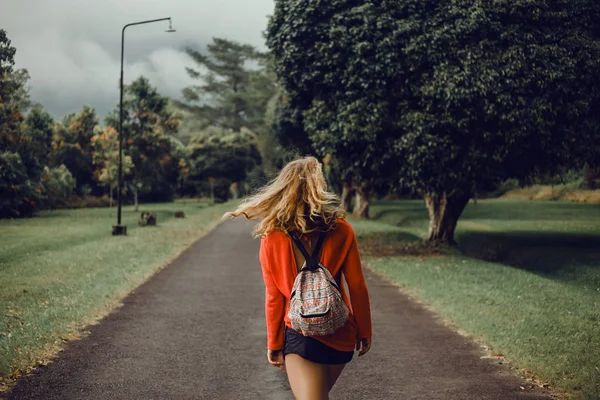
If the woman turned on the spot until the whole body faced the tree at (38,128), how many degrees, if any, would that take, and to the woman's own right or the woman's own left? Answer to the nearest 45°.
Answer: approximately 45° to the woman's own left

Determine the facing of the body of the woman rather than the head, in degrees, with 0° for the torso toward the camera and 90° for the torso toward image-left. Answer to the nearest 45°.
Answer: approximately 180°

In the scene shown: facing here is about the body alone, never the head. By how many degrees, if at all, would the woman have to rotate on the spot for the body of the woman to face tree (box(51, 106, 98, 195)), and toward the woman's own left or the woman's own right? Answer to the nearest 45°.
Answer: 0° — they already face it

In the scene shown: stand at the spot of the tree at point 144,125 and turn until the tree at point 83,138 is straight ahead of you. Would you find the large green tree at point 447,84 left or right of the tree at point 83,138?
left

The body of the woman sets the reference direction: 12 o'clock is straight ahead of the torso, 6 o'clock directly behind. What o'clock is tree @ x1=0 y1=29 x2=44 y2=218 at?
The tree is roughly at 11 o'clock from the woman.

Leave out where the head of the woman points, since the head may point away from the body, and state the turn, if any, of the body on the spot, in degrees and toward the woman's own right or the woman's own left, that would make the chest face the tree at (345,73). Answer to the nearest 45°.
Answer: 0° — they already face it
